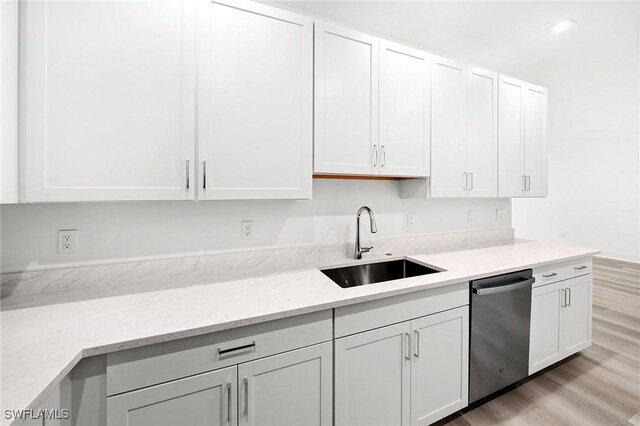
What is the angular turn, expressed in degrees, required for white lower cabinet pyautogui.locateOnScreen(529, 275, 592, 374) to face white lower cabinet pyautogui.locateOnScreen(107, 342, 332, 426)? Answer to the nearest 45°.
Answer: approximately 90° to its right

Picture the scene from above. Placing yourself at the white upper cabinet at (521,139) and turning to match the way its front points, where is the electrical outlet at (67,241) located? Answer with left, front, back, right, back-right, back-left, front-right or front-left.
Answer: right

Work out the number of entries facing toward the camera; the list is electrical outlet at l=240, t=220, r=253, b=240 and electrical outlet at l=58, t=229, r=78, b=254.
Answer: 2

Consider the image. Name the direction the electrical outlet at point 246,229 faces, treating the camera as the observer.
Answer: facing the viewer

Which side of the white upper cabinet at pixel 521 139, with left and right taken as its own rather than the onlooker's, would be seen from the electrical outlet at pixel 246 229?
right

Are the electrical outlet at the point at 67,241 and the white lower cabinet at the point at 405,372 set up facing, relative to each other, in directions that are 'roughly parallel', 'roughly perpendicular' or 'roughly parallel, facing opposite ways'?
roughly parallel

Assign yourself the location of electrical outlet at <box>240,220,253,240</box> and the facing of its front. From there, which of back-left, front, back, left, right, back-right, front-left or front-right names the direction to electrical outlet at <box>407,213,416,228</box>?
left

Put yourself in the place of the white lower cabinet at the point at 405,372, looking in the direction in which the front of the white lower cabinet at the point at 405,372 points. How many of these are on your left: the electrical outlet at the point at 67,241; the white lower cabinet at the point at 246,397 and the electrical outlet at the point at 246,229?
0

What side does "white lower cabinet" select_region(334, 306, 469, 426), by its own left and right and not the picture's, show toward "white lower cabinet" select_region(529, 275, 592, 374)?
left

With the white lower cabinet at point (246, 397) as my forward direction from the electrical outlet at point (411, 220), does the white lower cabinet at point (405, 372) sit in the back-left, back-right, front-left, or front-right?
front-left

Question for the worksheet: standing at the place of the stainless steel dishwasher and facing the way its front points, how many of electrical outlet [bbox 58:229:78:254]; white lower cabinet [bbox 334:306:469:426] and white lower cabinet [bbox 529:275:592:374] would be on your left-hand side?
1

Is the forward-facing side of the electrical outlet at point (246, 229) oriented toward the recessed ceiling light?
no

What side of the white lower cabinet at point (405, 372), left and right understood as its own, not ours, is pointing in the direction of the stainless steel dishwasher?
left

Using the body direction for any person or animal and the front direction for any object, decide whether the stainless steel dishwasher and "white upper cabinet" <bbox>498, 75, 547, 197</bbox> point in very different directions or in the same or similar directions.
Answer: same or similar directions

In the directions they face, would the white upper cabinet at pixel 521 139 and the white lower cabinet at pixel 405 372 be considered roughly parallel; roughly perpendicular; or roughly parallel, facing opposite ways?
roughly parallel

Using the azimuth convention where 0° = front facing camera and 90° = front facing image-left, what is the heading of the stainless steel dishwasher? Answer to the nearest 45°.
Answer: approximately 315°

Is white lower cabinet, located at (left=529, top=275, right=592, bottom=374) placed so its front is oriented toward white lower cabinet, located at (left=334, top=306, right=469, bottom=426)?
no

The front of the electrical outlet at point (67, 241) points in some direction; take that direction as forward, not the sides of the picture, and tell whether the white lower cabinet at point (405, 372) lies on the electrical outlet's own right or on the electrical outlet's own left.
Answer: on the electrical outlet's own left

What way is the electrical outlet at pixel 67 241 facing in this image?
toward the camera

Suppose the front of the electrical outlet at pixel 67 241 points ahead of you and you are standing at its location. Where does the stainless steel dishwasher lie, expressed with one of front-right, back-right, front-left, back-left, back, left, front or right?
front-left
